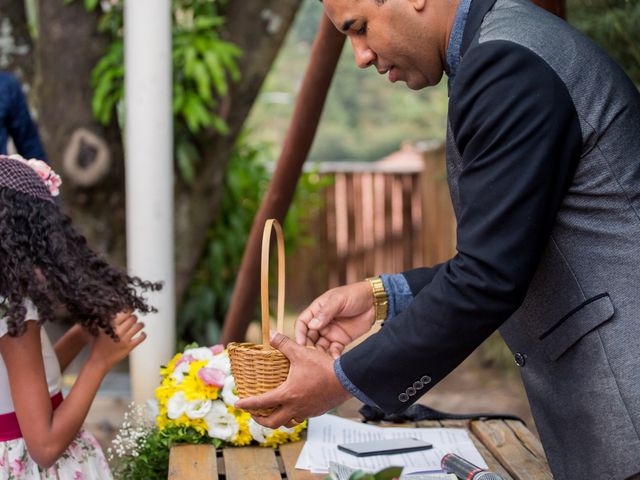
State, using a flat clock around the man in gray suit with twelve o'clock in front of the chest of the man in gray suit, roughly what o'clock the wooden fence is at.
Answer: The wooden fence is roughly at 3 o'clock from the man in gray suit.

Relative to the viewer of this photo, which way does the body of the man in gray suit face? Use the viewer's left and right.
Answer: facing to the left of the viewer

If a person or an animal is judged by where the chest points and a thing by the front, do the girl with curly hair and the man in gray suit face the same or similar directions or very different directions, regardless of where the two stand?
very different directions

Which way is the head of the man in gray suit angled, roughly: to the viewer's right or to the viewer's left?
to the viewer's left

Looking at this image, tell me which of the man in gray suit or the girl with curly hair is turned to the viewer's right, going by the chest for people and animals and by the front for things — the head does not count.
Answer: the girl with curly hair

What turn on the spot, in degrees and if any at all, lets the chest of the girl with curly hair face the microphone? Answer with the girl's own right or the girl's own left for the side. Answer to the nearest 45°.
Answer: approximately 45° to the girl's own right

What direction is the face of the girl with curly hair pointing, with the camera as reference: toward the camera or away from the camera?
away from the camera
